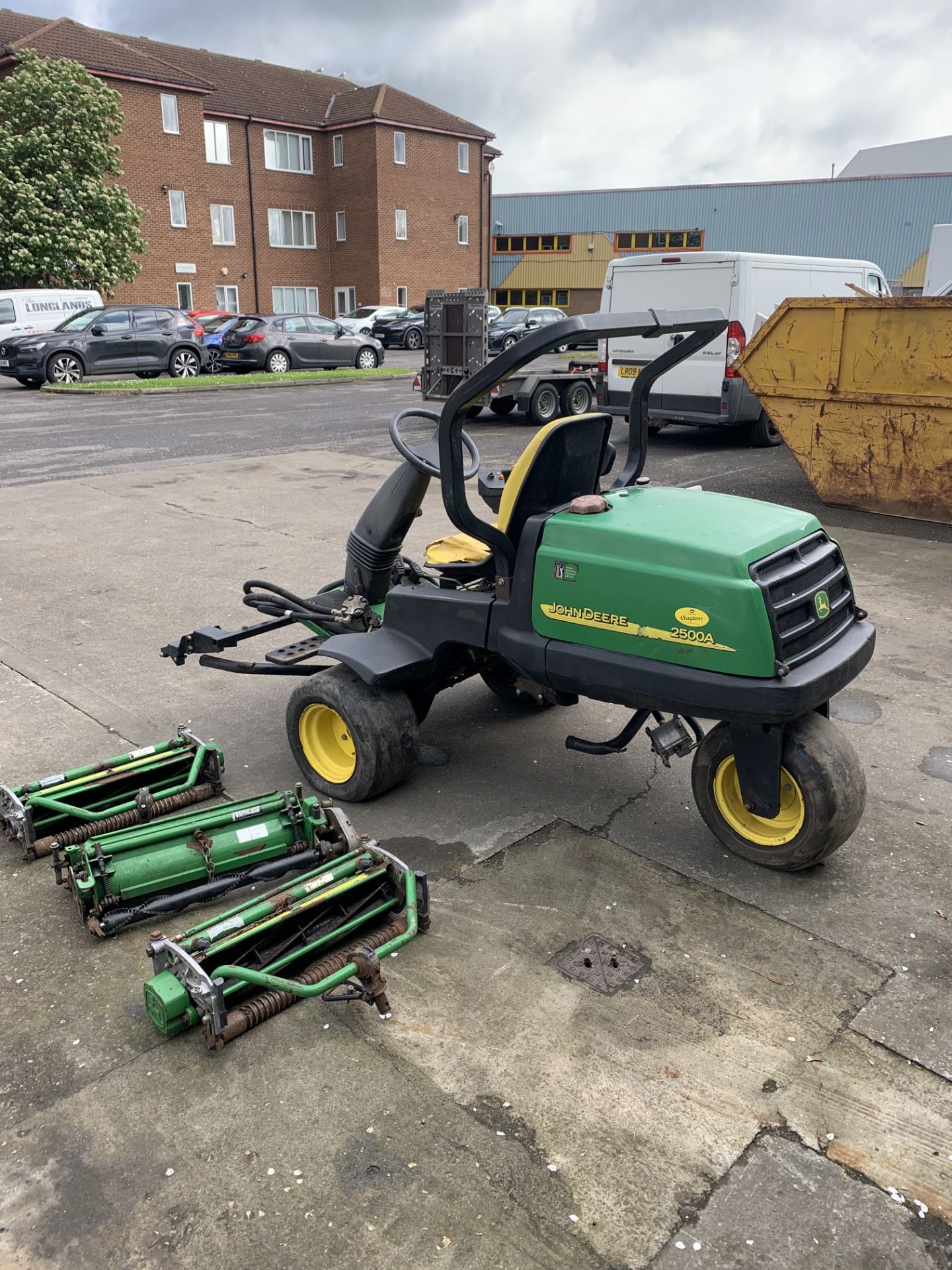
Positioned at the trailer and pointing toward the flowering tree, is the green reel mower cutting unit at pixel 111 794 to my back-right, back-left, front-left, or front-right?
back-left

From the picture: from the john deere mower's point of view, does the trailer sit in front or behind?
in front

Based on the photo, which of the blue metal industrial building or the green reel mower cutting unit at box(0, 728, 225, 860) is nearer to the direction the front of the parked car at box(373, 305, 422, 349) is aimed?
the green reel mower cutting unit

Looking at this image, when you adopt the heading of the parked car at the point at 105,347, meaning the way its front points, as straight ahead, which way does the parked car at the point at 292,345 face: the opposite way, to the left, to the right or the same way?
the opposite way

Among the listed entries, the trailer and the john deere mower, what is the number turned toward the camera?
0

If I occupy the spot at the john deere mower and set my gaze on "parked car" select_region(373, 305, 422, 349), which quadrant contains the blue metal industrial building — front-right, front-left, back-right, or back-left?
front-right

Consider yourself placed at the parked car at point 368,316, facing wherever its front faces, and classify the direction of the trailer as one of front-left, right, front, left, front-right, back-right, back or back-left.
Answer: front-left

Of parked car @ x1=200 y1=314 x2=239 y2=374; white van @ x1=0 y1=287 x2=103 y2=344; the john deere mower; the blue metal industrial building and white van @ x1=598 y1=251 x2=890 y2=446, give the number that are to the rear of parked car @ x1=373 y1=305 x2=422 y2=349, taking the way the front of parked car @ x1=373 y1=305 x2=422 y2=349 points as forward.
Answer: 1

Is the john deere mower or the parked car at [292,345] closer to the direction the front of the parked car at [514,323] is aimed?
the parked car

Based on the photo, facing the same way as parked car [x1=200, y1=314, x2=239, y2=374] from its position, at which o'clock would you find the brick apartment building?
The brick apartment building is roughly at 5 o'clock from the parked car.

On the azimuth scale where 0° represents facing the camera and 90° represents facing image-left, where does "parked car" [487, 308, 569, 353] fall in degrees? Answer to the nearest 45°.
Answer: approximately 45°

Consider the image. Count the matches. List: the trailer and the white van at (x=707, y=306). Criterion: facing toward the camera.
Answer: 0

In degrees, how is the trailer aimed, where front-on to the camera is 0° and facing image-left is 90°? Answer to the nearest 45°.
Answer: approximately 225°

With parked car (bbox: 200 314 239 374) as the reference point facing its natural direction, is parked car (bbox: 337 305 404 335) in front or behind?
behind

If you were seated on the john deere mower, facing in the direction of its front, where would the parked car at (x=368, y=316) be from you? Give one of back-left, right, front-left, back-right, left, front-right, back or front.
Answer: front-right

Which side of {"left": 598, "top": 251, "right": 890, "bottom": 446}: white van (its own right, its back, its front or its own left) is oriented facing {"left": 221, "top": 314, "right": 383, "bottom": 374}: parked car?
left

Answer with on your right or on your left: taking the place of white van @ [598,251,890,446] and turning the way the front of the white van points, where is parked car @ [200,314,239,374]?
on your left
